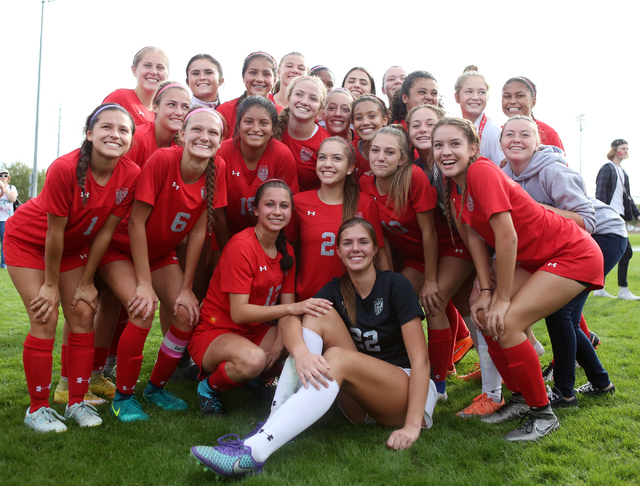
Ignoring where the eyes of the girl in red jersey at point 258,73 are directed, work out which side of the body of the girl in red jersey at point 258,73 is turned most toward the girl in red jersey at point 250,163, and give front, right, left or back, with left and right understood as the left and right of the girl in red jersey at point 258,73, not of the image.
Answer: front

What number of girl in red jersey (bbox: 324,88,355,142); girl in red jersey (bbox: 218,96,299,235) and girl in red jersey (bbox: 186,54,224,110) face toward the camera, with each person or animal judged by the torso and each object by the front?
3

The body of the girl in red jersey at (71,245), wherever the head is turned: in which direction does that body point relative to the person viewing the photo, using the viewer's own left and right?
facing the viewer and to the right of the viewer

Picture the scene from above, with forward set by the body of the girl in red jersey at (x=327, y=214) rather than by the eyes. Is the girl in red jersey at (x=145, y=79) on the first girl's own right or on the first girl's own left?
on the first girl's own right

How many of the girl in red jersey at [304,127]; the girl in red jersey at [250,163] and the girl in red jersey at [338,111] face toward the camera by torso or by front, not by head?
3

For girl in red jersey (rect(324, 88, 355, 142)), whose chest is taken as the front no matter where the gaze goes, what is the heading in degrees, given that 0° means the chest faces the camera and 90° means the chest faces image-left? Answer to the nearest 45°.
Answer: approximately 0°

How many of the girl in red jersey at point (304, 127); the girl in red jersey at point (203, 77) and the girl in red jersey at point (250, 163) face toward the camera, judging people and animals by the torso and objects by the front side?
3

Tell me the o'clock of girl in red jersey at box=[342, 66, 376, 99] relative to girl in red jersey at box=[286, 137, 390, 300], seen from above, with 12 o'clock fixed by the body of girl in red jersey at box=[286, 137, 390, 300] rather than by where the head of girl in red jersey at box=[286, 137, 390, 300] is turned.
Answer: girl in red jersey at box=[342, 66, 376, 99] is roughly at 6 o'clock from girl in red jersey at box=[286, 137, 390, 300].

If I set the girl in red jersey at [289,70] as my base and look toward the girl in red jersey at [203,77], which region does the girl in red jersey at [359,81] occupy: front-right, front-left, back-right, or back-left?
back-left
